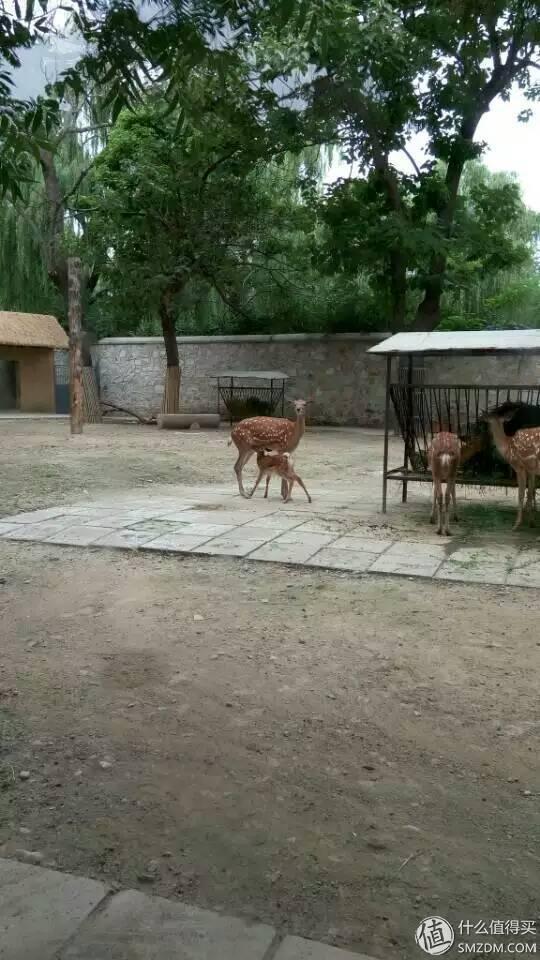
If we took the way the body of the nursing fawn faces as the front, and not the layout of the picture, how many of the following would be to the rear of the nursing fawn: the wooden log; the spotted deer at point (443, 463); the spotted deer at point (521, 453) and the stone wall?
2

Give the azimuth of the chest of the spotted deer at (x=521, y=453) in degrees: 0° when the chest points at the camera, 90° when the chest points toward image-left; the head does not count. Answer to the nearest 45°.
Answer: approximately 90°

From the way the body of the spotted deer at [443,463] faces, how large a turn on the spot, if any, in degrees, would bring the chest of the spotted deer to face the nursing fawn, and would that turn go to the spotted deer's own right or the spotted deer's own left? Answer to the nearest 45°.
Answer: approximately 45° to the spotted deer's own left

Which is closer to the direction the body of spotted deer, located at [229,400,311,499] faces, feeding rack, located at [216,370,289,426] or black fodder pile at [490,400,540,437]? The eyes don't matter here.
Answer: the black fodder pile

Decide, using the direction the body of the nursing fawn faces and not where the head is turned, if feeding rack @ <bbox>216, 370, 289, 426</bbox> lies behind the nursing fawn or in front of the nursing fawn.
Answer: in front

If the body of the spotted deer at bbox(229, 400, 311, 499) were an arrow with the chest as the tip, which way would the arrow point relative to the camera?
to the viewer's right

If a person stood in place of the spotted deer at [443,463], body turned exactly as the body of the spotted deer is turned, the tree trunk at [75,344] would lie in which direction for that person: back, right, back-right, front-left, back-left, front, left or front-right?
front-left

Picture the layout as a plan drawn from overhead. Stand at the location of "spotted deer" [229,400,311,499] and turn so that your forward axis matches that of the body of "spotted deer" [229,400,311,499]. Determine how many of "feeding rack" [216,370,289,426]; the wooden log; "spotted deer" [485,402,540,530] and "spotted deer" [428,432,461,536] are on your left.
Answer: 2

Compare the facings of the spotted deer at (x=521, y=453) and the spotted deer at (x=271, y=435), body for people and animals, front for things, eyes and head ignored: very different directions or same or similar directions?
very different directions

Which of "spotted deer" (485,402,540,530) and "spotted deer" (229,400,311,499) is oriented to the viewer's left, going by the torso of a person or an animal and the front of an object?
"spotted deer" (485,402,540,530)

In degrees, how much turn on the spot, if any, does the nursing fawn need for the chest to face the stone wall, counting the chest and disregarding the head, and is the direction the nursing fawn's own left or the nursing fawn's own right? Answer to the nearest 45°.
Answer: approximately 45° to the nursing fawn's own right

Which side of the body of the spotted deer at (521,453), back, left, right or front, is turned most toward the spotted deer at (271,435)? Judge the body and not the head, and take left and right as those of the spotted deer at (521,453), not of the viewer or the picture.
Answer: front

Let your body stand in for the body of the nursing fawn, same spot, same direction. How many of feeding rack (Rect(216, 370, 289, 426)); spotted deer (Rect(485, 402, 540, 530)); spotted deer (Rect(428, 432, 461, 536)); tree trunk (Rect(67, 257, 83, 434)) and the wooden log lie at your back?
2

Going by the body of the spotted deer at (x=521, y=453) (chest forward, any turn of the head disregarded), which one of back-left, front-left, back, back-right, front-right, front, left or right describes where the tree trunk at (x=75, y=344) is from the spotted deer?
front-right

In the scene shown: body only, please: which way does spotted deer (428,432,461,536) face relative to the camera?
away from the camera
